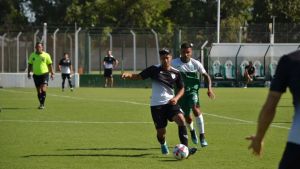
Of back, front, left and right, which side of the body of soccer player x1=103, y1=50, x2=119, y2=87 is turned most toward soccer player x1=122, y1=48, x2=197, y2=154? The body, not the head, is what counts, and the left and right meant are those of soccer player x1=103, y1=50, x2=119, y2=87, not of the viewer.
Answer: front

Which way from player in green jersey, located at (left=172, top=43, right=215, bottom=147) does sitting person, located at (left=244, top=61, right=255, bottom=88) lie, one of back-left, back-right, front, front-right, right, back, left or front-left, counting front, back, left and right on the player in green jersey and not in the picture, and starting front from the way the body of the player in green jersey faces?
back

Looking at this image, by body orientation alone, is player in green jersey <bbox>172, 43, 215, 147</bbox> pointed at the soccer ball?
yes

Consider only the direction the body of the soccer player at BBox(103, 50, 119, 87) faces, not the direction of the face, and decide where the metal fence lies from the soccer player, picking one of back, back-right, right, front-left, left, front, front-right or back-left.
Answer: back

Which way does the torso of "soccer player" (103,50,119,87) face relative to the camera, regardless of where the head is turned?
toward the camera

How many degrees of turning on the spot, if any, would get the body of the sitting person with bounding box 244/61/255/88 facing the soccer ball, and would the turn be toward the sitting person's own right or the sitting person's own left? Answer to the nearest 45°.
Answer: approximately 45° to the sitting person's own left

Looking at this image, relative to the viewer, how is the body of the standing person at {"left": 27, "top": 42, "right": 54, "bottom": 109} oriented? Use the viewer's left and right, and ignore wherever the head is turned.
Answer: facing the viewer

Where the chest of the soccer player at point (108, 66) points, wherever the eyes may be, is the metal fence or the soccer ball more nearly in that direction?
the soccer ball

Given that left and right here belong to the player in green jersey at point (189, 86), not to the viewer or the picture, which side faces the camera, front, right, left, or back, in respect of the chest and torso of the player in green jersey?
front

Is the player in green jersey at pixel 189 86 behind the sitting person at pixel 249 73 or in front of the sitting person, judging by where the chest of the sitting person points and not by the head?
in front

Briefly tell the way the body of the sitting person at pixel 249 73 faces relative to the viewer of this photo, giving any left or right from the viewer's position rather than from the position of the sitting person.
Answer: facing the viewer and to the left of the viewer

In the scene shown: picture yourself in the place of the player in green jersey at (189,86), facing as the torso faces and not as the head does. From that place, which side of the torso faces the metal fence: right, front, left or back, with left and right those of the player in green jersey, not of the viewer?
back
